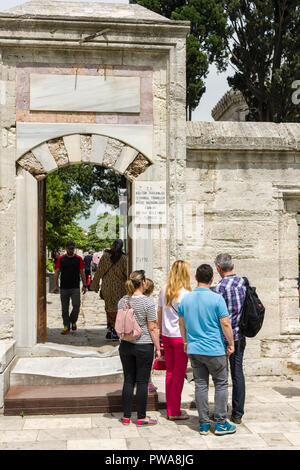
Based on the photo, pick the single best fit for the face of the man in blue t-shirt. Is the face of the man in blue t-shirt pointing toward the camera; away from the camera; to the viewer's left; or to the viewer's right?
away from the camera

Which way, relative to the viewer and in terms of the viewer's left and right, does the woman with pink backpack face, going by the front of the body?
facing away from the viewer and to the right of the viewer

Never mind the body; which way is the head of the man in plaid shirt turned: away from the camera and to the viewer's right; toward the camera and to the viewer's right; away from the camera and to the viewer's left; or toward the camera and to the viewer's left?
away from the camera and to the viewer's left

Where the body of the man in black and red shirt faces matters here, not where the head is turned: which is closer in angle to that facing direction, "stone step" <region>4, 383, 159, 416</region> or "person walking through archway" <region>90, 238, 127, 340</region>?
the stone step

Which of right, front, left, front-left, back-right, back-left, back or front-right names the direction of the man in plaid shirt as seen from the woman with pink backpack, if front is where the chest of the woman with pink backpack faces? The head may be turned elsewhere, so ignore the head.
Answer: front-right

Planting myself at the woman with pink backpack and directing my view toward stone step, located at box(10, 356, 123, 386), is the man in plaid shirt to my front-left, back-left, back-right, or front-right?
back-right
